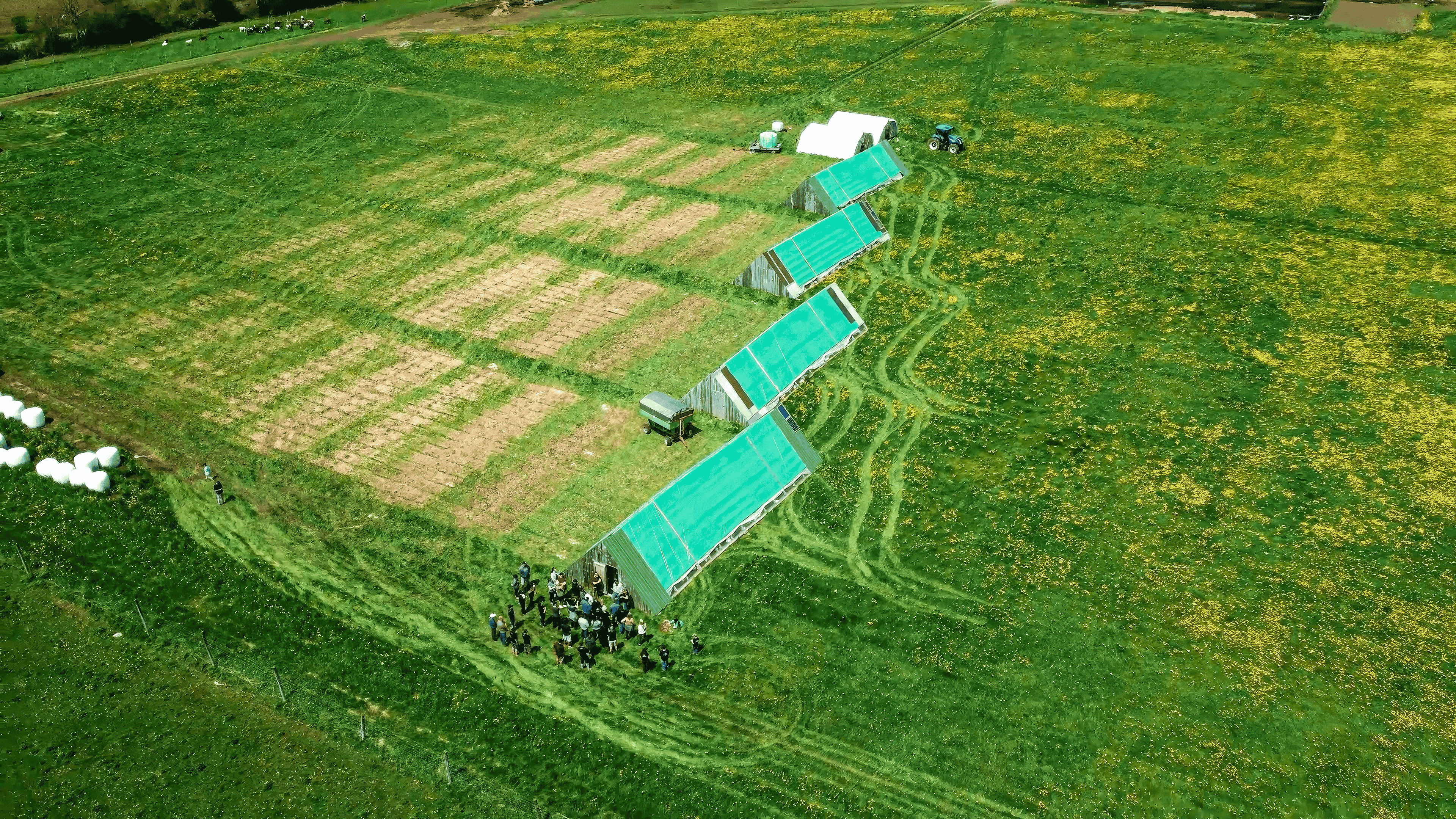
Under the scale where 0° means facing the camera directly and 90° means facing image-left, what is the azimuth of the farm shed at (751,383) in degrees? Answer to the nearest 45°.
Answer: approximately 45°

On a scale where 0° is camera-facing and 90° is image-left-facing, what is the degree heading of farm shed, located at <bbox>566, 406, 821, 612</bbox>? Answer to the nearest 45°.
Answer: approximately 45°

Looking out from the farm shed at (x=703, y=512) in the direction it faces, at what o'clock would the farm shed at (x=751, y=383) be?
the farm shed at (x=751, y=383) is roughly at 5 o'clock from the farm shed at (x=703, y=512).

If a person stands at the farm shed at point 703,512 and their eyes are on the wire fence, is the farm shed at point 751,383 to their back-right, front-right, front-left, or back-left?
back-right

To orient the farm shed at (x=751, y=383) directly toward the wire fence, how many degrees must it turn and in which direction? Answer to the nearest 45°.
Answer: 0° — it already faces it

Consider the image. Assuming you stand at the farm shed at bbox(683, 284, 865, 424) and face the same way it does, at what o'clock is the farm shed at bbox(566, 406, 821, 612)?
the farm shed at bbox(566, 406, 821, 612) is roughly at 11 o'clock from the farm shed at bbox(683, 284, 865, 424).

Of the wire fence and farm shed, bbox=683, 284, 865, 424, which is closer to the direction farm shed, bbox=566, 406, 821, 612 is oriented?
the wire fence

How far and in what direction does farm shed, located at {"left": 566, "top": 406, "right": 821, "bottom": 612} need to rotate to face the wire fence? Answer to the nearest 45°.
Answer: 0° — it already faces it
